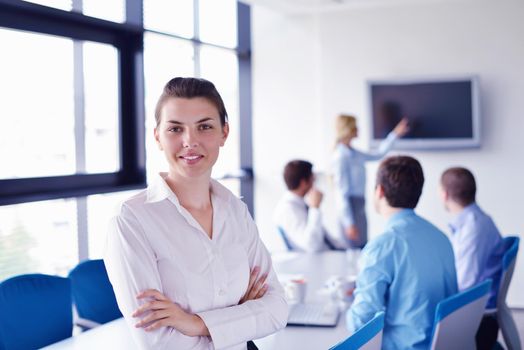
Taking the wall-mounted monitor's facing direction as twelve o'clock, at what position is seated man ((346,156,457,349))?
The seated man is roughly at 12 o'clock from the wall-mounted monitor.

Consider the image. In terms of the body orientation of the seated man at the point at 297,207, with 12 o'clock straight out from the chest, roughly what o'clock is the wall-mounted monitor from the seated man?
The wall-mounted monitor is roughly at 10 o'clock from the seated man.

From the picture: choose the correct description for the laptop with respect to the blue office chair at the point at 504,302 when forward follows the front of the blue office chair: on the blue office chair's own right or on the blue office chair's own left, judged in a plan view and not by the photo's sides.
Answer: on the blue office chair's own left

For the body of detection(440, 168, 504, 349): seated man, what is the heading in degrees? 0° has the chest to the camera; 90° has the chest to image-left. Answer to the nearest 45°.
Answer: approximately 135°

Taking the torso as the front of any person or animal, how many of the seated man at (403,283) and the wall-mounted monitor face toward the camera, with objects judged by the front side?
1

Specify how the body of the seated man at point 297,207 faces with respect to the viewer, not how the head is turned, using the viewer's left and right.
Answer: facing to the right of the viewer

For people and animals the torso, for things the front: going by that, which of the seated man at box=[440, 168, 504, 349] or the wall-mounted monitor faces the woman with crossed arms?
the wall-mounted monitor

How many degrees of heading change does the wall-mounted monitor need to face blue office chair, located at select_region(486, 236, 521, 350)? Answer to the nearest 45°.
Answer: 0° — it already faces it

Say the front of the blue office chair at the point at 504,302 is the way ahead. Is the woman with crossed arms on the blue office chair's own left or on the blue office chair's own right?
on the blue office chair's own left

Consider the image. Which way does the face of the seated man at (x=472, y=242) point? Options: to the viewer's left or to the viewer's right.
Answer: to the viewer's left

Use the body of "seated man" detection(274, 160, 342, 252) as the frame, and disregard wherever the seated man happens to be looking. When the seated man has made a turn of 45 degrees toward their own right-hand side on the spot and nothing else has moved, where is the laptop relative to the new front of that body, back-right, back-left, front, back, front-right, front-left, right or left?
front-right

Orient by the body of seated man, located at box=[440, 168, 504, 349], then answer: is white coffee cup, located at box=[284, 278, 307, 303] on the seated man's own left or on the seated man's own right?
on the seated man's own left
